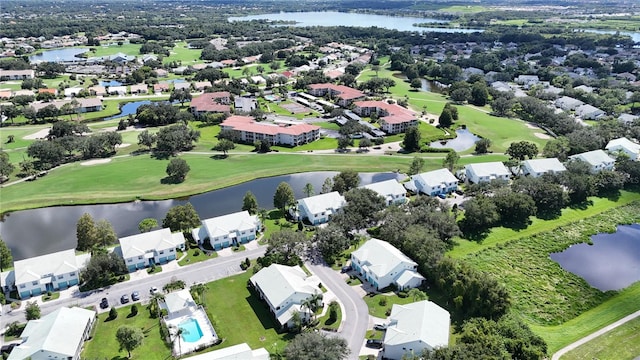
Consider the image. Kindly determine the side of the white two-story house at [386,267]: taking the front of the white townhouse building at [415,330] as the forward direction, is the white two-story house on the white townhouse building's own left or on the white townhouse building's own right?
on the white townhouse building's own right

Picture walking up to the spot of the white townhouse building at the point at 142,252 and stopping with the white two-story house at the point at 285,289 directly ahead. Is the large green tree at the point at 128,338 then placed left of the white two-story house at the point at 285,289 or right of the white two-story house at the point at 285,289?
right

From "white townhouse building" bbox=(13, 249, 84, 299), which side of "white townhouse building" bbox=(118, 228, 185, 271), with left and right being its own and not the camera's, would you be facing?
right

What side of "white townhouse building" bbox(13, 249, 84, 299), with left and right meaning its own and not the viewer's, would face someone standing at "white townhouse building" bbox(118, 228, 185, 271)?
left

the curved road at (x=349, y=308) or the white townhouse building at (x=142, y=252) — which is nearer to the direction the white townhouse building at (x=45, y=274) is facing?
the curved road

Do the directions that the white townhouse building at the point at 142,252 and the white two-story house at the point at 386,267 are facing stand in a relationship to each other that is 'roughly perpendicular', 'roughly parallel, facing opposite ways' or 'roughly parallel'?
roughly perpendicular

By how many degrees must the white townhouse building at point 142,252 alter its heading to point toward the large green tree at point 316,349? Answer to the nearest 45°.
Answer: approximately 45° to its left

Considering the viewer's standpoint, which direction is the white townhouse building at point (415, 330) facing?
facing to the left of the viewer

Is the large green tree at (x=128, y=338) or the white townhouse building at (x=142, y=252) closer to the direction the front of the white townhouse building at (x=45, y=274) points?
the large green tree

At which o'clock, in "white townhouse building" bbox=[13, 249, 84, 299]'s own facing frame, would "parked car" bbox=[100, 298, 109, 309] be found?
The parked car is roughly at 11 o'clock from the white townhouse building.

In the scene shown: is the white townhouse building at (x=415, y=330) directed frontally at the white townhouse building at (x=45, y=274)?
yes

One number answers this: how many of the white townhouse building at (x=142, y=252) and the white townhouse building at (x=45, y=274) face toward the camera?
2
